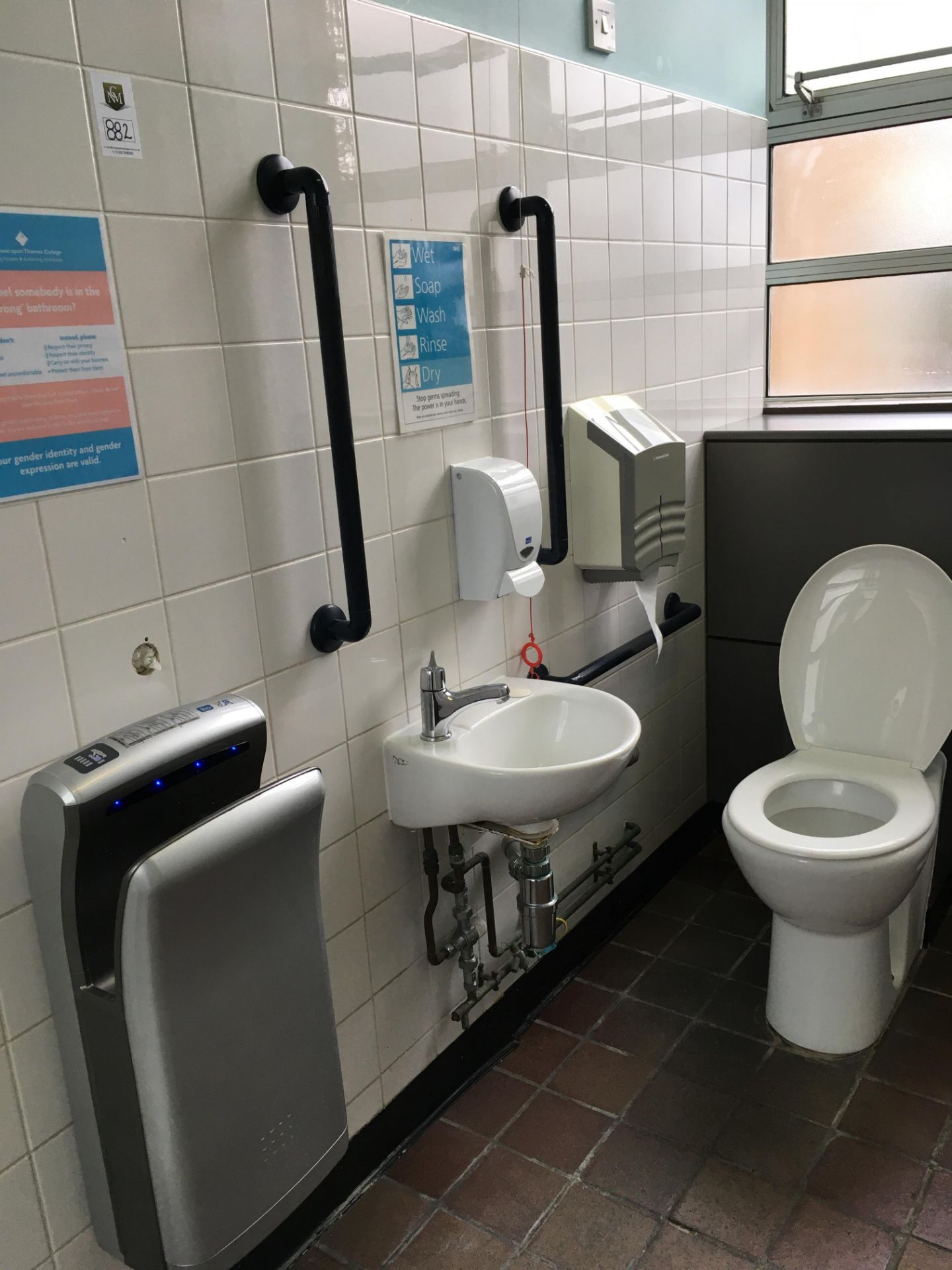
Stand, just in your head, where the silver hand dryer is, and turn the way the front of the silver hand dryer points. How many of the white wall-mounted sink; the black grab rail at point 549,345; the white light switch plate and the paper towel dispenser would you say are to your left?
4

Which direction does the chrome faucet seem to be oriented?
to the viewer's right

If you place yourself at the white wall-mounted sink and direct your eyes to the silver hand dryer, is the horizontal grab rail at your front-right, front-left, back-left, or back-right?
back-right

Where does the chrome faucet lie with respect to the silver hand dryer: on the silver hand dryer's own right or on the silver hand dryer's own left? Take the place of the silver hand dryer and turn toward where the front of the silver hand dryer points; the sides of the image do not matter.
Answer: on the silver hand dryer's own left

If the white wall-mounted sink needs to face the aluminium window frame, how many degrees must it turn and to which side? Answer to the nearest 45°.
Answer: approximately 90° to its left

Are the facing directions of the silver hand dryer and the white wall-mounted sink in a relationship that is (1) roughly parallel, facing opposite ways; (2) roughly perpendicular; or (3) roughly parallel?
roughly parallel

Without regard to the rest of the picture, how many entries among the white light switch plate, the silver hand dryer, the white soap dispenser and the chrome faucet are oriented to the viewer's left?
0

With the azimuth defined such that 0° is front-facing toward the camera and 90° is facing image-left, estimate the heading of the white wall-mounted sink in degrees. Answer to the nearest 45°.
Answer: approximately 315°

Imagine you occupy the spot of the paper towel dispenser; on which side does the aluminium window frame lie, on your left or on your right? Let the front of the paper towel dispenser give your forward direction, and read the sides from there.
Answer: on your left

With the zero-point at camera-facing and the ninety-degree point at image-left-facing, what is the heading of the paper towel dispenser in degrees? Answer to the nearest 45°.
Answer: approximately 315°

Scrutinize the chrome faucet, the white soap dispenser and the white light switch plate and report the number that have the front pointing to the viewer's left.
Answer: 0
